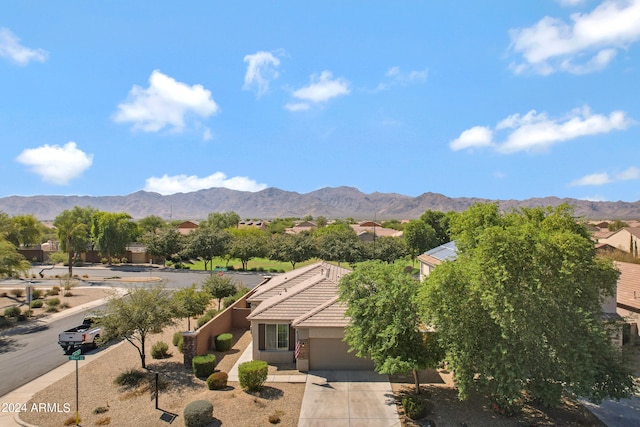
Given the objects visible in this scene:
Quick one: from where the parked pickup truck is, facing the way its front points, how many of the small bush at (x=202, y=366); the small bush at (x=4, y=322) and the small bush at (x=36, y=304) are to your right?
1

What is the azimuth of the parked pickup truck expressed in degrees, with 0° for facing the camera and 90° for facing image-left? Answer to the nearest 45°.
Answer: approximately 225°

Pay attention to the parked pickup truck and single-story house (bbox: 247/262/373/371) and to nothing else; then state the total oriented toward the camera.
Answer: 1

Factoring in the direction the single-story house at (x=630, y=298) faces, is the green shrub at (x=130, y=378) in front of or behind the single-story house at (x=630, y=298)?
in front

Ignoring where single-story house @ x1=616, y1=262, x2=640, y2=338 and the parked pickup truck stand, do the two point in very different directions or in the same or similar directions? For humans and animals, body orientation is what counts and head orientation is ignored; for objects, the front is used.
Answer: very different directions

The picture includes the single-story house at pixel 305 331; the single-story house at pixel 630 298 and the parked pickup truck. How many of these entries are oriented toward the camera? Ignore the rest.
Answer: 2

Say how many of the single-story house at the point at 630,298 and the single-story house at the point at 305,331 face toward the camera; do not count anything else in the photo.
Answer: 2

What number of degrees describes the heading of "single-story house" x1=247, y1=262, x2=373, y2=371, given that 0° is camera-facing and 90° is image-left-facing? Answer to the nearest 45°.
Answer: approximately 0°

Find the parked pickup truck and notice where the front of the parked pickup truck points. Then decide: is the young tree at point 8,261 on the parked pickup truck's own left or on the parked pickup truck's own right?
on the parked pickup truck's own left

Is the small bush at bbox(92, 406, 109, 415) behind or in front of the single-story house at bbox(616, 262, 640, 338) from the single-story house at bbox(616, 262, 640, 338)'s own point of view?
in front

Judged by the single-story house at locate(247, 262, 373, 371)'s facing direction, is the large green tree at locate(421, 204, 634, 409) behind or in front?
in front
